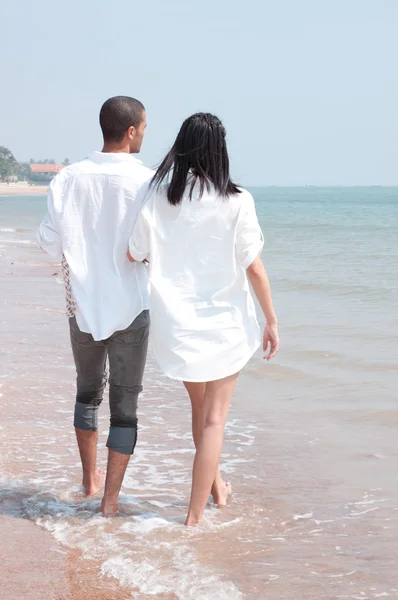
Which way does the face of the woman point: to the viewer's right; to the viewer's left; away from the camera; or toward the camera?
away from the camera

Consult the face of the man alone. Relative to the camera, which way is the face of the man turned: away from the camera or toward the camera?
away from the camera

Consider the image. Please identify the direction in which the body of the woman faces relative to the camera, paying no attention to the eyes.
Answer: away from the camera
